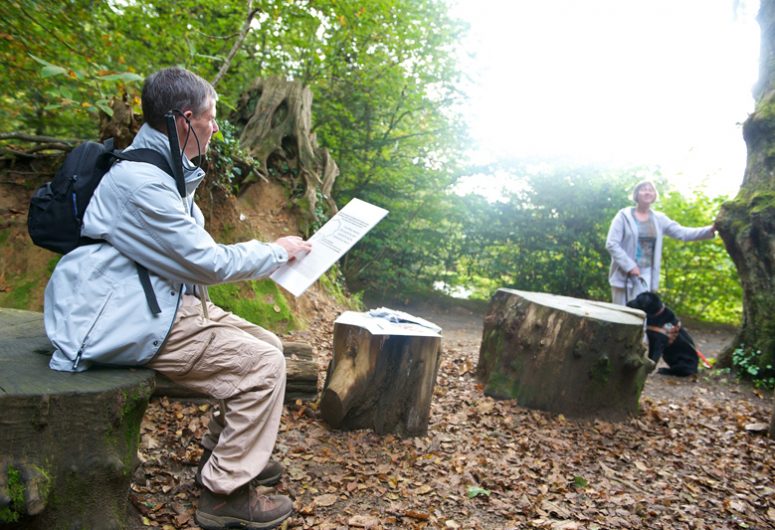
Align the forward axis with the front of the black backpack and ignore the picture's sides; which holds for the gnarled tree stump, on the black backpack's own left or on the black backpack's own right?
on the black backpack's own right

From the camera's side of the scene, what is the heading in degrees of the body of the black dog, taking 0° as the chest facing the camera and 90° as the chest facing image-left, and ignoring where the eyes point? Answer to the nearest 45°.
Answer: approximately 90°

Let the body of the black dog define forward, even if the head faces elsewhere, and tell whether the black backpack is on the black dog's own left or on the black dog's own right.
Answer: on the black dog's own left

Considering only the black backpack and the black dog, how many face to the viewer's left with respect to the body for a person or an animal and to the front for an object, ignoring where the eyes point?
2

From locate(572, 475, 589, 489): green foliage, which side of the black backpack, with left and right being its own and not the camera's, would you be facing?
back

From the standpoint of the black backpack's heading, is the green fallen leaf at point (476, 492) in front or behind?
behind

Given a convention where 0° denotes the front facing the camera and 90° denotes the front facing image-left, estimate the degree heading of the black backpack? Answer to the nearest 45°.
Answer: approximately 90°

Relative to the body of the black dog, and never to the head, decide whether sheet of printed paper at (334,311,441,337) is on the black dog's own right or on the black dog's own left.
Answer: on the black dog's own left
